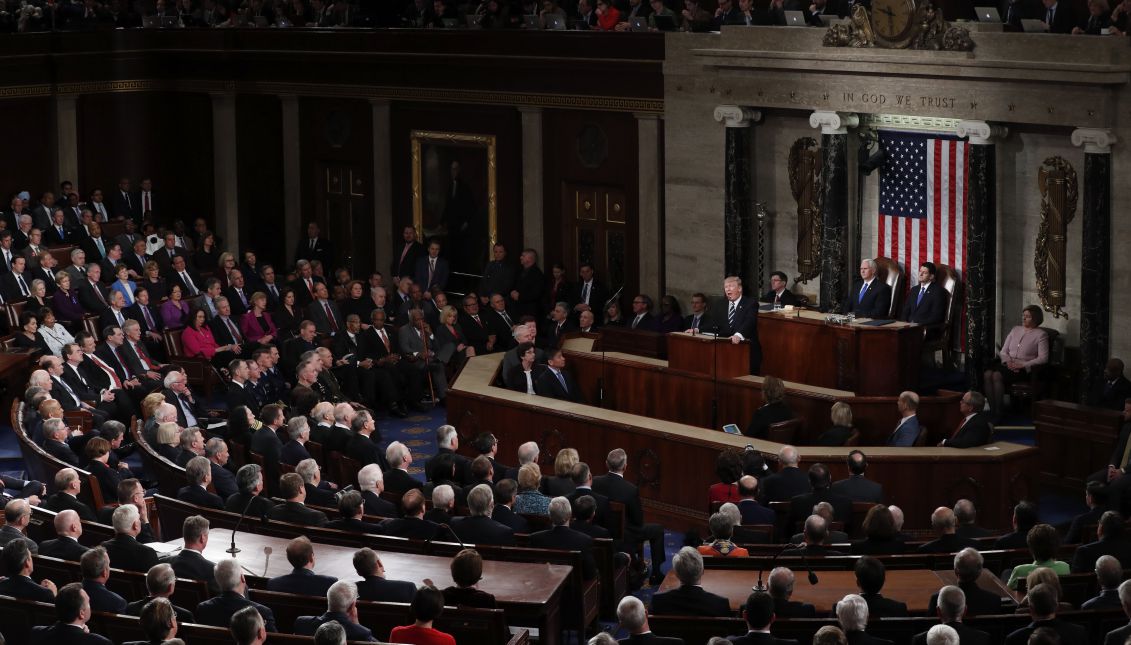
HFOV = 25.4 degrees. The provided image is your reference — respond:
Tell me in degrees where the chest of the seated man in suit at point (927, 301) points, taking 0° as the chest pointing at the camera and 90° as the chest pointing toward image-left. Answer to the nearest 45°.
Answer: approximately 45°

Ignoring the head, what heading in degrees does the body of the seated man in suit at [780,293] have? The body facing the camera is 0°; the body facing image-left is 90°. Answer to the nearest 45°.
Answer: approximately 45°

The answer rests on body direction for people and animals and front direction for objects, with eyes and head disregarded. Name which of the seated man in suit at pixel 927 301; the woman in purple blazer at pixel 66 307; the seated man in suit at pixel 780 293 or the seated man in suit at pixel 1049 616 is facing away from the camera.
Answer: the seated man in suit at pixel 1049 616

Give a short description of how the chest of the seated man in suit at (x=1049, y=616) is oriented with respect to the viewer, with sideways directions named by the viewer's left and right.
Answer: facing away from the viewer

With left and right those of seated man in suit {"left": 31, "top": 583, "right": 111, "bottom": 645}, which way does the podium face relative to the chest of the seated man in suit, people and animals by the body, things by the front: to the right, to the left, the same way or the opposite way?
the opposite way

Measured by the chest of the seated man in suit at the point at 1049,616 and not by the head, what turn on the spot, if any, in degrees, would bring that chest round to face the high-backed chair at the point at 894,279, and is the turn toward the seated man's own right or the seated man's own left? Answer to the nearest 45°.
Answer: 0° — they already face it

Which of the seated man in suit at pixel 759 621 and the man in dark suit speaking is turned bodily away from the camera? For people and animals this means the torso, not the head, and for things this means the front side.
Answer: the seated man in suit

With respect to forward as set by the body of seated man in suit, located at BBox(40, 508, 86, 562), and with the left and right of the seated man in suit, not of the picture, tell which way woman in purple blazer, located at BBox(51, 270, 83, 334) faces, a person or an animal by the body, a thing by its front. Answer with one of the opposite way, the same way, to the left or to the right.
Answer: to the right

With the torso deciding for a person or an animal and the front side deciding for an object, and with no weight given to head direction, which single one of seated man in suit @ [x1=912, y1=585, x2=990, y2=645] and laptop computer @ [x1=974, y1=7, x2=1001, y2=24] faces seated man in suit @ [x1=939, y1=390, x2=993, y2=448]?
seated man in suit @ [x1=912, y1=585, x2=990, y2=645]

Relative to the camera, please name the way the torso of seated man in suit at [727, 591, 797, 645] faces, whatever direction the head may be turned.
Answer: away from the camera

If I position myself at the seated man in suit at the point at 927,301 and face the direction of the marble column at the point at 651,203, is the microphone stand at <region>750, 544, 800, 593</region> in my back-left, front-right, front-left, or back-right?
back-left

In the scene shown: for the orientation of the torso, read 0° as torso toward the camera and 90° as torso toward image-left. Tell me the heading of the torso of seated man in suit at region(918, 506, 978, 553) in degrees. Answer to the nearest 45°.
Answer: approximately 180°

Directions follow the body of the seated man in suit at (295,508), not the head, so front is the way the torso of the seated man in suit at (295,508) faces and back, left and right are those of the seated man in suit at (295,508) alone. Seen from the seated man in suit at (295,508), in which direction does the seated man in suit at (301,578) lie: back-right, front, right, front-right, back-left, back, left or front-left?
back-right

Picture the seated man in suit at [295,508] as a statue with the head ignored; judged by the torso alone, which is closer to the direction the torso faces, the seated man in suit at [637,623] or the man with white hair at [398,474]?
the man with white hair

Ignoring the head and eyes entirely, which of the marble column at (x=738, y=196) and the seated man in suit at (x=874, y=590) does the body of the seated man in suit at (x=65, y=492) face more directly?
the marble column

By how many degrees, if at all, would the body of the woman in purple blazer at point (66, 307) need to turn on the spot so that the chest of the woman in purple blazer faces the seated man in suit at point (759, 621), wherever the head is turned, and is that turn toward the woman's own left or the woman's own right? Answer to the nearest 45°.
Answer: approximately 45° to the woman's own right
